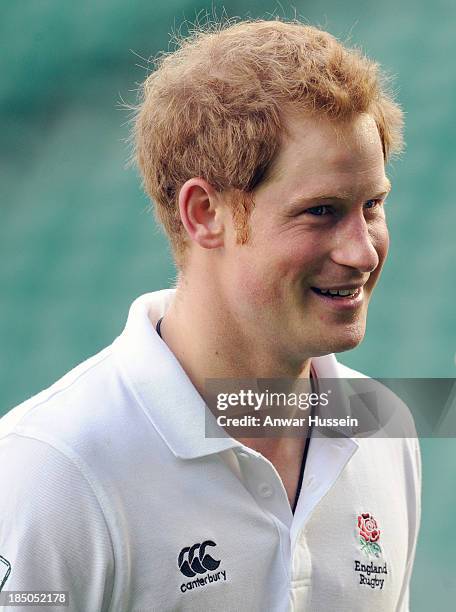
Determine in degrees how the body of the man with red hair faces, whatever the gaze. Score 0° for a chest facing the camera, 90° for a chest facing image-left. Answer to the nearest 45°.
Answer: approximately 315°
